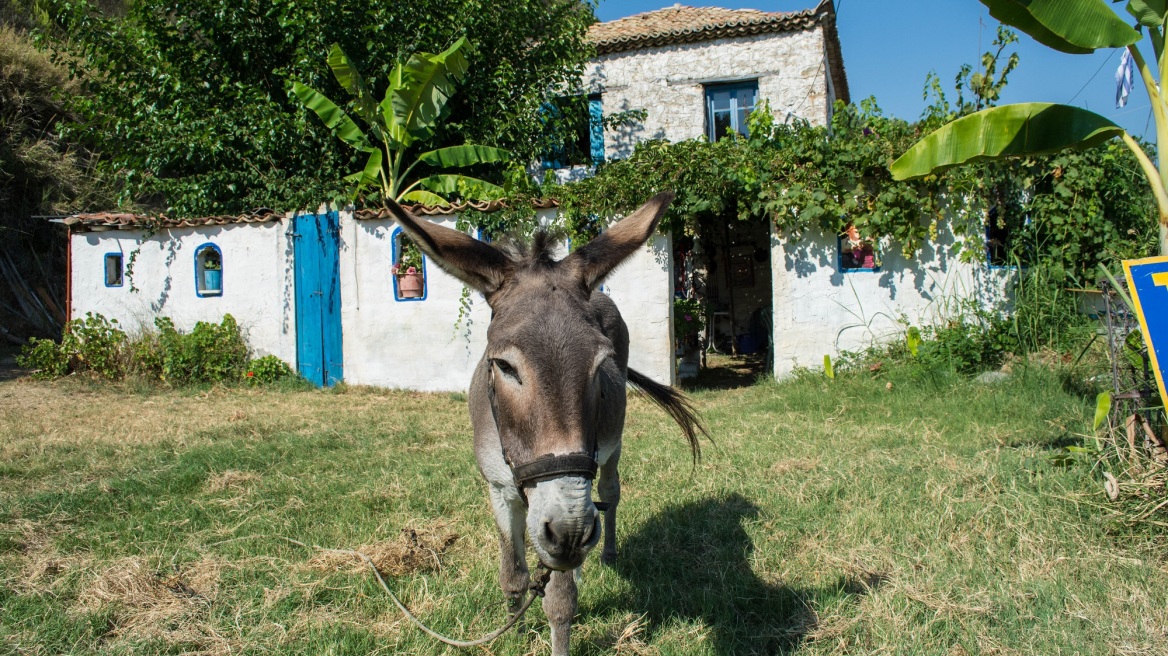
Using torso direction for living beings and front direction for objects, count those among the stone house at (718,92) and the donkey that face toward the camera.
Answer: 2

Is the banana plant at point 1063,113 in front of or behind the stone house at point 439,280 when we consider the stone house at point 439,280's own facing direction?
in front

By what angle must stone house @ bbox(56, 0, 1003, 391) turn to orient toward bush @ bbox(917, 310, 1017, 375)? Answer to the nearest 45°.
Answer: approximately 45° to its left

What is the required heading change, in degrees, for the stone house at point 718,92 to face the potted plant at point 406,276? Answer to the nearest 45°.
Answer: approximately 45° to its right

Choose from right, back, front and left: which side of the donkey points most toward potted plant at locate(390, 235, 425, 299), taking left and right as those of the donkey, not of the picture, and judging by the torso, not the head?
back

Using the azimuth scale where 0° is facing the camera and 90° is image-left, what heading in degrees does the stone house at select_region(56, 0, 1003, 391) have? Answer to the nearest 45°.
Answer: approximately 0°

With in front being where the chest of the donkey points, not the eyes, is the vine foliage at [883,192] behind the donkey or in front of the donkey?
behind

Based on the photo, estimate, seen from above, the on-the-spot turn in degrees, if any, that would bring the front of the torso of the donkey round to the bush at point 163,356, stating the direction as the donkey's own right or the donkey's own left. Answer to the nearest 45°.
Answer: approximately 135° to the donkey's own right

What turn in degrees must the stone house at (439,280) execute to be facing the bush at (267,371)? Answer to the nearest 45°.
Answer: approximately 90° to its right

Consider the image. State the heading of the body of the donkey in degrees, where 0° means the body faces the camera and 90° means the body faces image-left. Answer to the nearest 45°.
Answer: approximately 0°
